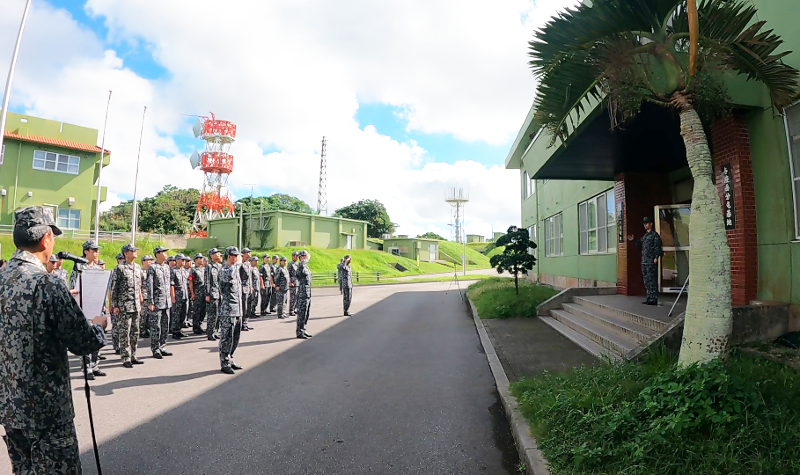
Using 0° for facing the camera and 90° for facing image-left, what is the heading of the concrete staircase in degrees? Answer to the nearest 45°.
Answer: approximately 45°

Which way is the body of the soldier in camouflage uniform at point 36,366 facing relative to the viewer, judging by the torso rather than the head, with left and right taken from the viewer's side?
facing away from the viewer and to the right of the viewer

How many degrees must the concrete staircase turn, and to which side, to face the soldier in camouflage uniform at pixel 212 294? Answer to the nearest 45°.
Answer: approximately 45° to its right
